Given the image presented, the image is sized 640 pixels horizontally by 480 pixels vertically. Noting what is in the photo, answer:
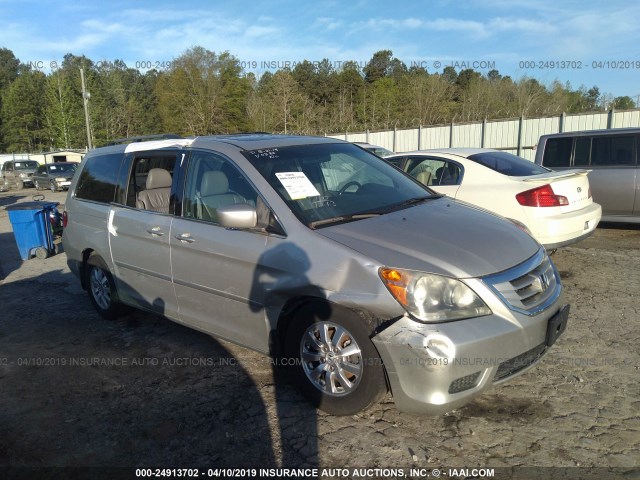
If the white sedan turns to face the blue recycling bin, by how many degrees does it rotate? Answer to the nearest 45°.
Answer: approximately 45° to its left

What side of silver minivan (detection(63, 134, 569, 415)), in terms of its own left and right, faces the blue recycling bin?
back

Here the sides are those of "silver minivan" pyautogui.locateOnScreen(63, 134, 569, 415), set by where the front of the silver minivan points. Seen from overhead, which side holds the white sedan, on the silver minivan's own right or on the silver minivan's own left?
on the silver minivan's own left

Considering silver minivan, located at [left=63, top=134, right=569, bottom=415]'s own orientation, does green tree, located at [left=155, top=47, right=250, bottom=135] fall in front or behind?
behind

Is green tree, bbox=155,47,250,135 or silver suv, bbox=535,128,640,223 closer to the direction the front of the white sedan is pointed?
the green tree

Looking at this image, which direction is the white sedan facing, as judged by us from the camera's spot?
facing away from the viewer and to the left of the viewer

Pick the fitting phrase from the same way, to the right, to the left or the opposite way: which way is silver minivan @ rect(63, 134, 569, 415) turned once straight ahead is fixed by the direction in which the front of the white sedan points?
the opposite way

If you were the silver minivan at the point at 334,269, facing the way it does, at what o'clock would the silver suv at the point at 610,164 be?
the silver suv at the point at 610,164 is roughly at 9 o'clock from the silver minivan at the point at 334,269.

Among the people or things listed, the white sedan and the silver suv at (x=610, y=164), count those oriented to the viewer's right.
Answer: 1

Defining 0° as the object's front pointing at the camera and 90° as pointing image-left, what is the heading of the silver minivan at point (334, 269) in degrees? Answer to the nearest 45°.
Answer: approximately 315°

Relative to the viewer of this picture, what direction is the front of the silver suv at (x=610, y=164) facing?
facing to the right of the viewer

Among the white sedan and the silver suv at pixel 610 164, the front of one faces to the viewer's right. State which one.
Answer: the silver suv
